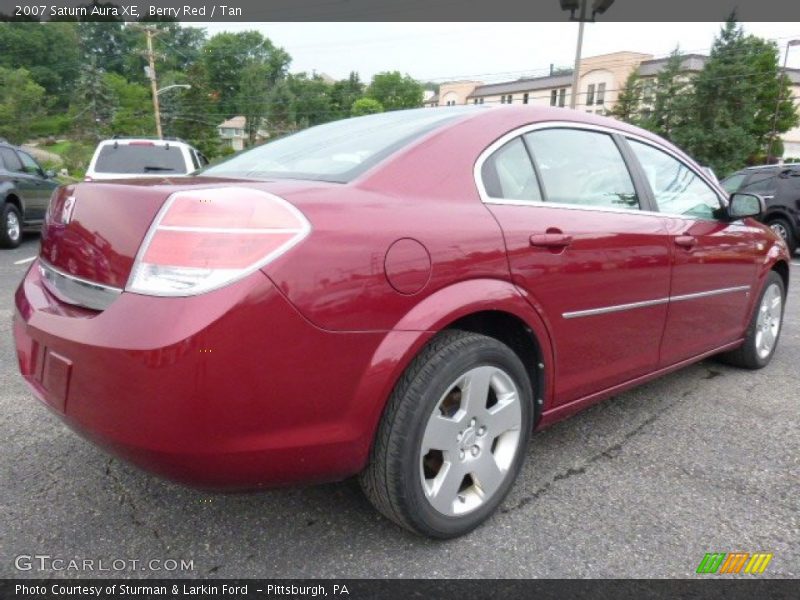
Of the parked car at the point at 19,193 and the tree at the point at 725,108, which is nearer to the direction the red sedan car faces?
the tree

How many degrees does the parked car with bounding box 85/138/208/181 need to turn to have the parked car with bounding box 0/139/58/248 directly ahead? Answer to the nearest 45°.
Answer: approximately 45° to its left

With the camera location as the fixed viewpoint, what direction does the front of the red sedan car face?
facing away from the viewer and to the right of the viewer

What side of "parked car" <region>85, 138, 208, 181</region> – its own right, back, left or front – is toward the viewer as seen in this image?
back

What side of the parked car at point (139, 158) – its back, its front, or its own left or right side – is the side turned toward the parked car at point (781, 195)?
right

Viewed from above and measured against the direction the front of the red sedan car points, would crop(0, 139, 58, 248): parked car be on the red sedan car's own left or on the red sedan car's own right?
on the red sedan car's own left

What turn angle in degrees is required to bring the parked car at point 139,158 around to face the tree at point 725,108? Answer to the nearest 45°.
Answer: approximately 45° to its right

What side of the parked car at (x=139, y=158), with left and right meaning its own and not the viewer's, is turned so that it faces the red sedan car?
back
